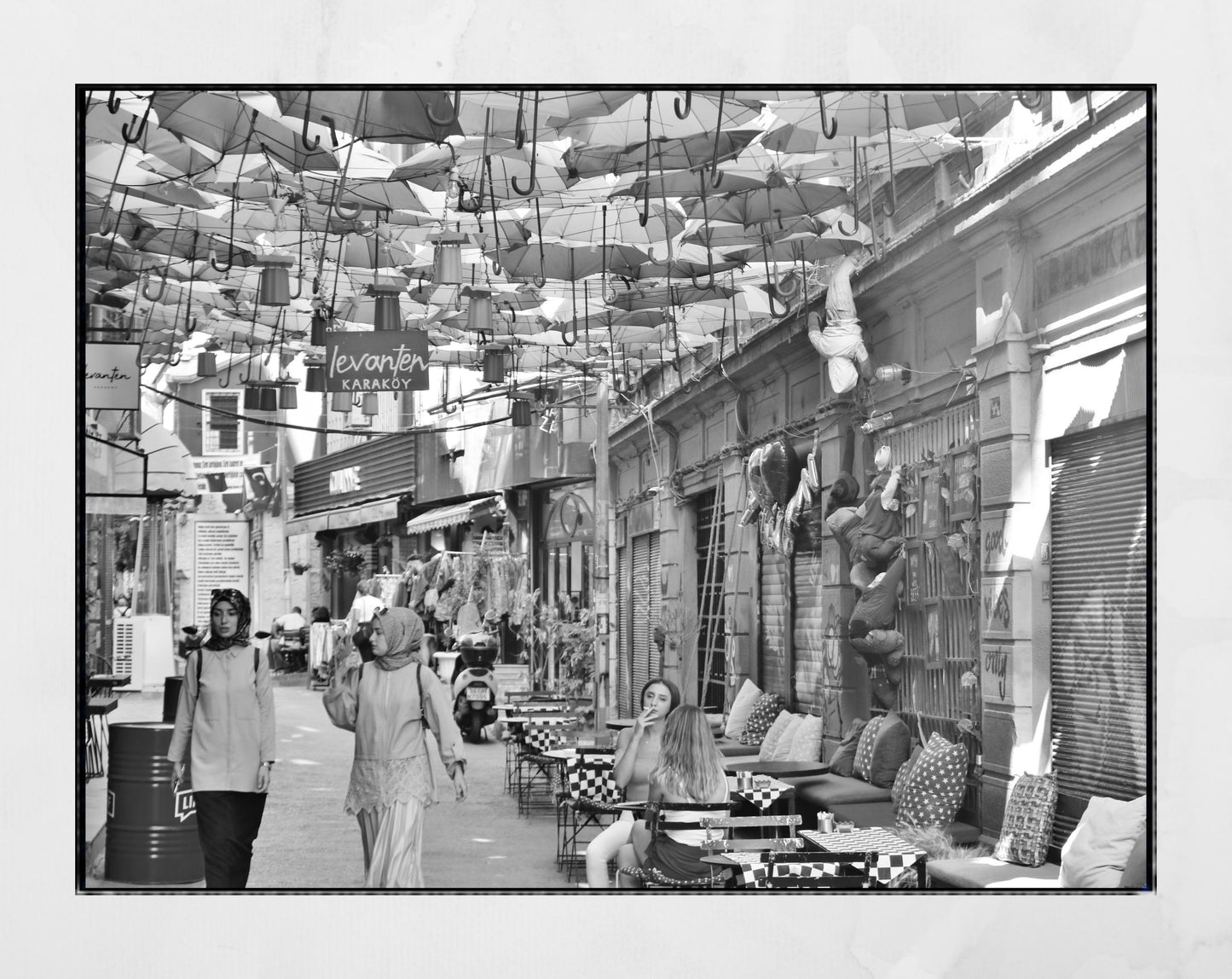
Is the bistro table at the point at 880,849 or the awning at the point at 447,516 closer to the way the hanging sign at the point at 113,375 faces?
the bistro table

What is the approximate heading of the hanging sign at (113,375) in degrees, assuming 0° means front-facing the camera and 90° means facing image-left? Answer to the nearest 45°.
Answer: approximately 0°

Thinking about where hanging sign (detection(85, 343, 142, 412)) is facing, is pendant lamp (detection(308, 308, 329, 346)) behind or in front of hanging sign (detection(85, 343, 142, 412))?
behind

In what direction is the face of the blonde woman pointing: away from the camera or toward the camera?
away from the camera

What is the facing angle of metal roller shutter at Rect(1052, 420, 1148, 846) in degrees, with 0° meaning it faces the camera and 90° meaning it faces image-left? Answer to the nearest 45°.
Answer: approximately 45°

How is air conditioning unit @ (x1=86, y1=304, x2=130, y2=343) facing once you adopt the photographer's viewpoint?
facing the viewer and to the right of the viewer

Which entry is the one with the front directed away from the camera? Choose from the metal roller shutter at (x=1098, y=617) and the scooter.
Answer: the scooter

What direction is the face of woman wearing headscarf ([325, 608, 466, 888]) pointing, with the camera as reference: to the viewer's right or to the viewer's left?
to the viewer's left

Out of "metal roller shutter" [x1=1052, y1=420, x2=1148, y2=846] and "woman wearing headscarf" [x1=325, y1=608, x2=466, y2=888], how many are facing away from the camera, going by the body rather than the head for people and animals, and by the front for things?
0

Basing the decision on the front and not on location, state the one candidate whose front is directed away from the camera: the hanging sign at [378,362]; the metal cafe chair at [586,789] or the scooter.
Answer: the scooter
